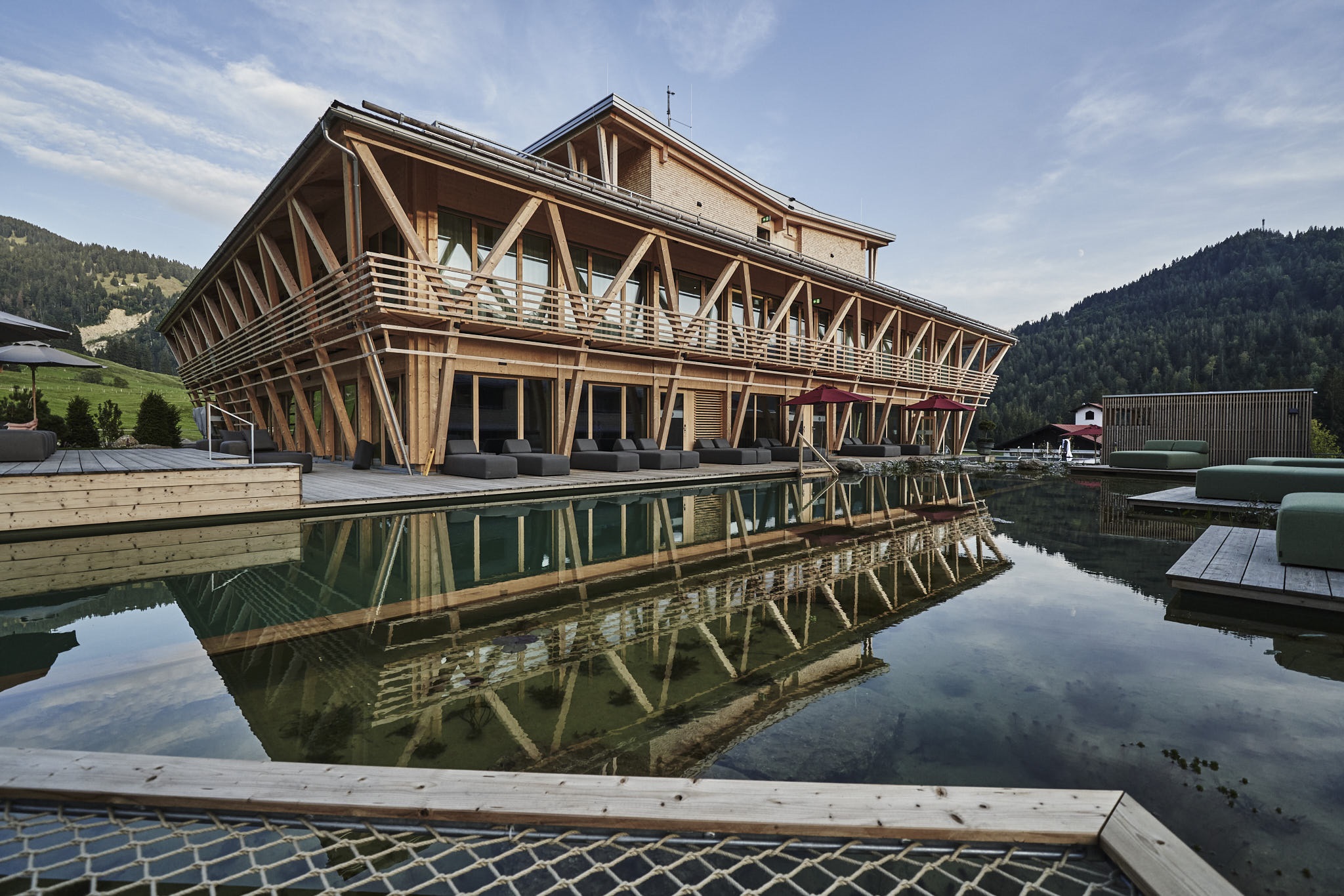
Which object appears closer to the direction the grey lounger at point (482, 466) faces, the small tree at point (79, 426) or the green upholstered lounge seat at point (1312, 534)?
the green upholstered lounge seat

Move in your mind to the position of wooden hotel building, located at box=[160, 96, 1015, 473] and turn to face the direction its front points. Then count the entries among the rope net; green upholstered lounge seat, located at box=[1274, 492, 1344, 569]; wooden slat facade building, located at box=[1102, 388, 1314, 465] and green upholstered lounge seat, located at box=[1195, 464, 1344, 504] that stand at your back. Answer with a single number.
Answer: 0

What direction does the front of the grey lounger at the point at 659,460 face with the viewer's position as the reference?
facing the viewer and to the right of the viewer

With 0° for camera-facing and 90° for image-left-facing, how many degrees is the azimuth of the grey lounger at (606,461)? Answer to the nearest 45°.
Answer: approximately 315°

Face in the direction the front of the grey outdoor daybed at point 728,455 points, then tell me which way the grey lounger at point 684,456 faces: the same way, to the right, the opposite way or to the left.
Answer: the same way

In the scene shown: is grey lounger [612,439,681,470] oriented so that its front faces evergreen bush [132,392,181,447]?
no

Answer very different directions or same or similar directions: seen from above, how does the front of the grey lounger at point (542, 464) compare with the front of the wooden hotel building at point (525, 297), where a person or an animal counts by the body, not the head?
same or similar directions

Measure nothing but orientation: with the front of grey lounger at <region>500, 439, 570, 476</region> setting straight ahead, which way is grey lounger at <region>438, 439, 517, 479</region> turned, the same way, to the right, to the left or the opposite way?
the same way

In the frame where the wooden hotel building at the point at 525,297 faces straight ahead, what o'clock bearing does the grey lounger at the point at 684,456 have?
The grey lounger is roughly at 11 o'clock from the wooden hotel building.

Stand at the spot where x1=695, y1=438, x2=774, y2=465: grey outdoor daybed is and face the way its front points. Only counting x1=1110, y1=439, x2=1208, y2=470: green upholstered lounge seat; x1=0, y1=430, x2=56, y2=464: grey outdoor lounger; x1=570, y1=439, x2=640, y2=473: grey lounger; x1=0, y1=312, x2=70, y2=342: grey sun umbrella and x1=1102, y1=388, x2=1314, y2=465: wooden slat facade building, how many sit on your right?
3

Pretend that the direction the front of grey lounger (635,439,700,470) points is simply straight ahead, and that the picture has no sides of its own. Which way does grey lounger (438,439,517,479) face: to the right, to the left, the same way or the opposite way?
the same way

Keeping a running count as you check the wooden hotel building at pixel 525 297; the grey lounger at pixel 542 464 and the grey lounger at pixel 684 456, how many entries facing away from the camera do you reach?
0

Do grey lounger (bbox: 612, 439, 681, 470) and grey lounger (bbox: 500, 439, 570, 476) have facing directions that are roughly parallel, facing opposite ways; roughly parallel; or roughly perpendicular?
roughly parallel

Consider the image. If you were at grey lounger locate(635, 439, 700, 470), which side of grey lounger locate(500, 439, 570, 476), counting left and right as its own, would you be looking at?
left

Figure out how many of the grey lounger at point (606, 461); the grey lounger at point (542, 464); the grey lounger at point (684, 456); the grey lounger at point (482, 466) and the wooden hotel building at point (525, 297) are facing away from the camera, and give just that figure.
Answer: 0

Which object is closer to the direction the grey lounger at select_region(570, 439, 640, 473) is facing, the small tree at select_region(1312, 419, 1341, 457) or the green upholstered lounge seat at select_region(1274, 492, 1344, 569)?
the green upholstered lounge seat

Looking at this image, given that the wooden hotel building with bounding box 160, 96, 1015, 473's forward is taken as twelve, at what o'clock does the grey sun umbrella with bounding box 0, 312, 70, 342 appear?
The grey sun umbrella is roughly at 3 o'clock from the wooden hotel building.
